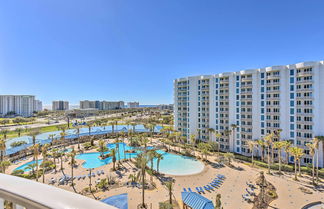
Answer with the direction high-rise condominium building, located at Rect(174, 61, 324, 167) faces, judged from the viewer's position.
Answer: facing the viewer and to the left of the viewer
